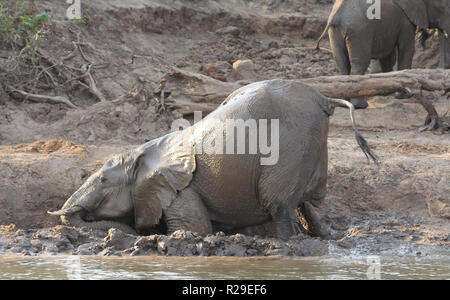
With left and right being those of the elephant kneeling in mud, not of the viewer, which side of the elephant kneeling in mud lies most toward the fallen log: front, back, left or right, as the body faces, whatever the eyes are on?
right

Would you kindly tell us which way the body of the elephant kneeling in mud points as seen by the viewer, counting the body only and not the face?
to the viewer's left

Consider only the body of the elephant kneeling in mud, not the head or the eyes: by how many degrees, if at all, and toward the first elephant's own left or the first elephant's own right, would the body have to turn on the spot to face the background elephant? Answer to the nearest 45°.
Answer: approximately 135° to the first elephant's own right

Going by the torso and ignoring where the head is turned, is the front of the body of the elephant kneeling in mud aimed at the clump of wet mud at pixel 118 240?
yes

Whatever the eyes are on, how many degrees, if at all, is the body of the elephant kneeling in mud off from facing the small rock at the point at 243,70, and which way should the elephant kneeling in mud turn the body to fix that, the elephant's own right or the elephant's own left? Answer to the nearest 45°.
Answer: approximately 90° to the elephant's own right

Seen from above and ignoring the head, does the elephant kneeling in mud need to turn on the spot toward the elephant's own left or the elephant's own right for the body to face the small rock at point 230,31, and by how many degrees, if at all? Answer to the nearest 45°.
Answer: approximately 90° to the elephant's own right
